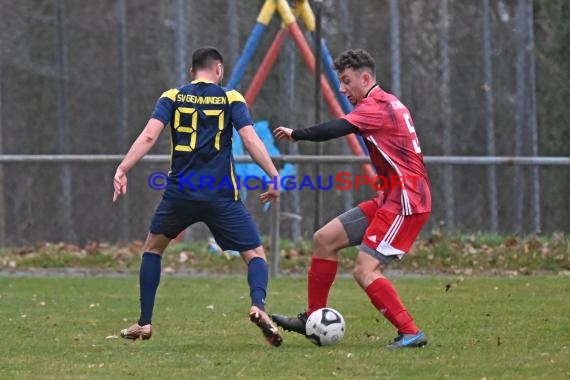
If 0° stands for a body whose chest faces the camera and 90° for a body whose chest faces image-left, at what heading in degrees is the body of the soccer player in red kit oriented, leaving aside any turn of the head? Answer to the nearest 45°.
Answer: approximately 90°

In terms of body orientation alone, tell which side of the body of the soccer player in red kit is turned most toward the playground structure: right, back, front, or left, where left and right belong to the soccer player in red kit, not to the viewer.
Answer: right

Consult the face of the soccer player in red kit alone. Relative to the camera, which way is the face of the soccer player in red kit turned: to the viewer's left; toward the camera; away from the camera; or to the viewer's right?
to the viewer's left
